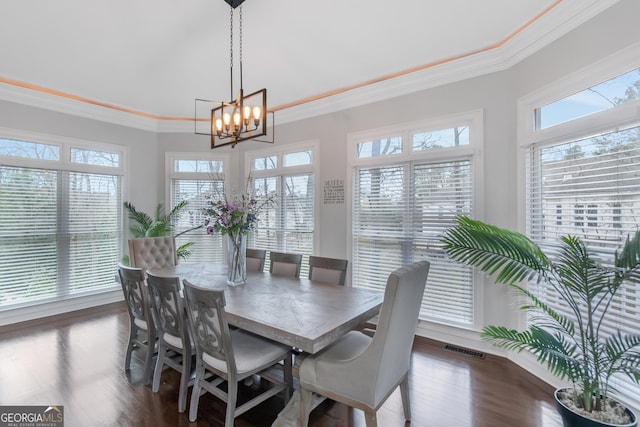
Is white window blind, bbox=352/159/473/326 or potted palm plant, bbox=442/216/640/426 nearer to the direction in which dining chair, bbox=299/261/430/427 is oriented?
the white window blind

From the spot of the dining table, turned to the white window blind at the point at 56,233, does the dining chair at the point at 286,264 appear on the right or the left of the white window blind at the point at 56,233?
right

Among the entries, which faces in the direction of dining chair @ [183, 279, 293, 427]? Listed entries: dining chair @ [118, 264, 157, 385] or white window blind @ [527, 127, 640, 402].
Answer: the white window blind

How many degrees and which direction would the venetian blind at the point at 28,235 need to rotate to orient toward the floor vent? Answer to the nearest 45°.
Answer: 0° — it already faces it

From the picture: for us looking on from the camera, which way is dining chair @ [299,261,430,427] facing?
facing away from the viewer and to the left of the viewer

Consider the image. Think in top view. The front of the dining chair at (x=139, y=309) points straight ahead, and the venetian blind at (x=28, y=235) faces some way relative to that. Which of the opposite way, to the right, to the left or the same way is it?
to the right

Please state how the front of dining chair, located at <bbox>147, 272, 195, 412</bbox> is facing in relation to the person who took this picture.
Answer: facing away from the viewer and to the right of the viewer

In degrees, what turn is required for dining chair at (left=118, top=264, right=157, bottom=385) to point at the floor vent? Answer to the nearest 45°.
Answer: approximately 45° to its right

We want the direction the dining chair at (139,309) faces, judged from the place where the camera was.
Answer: facing away from the viewer and to the right of the viewer
